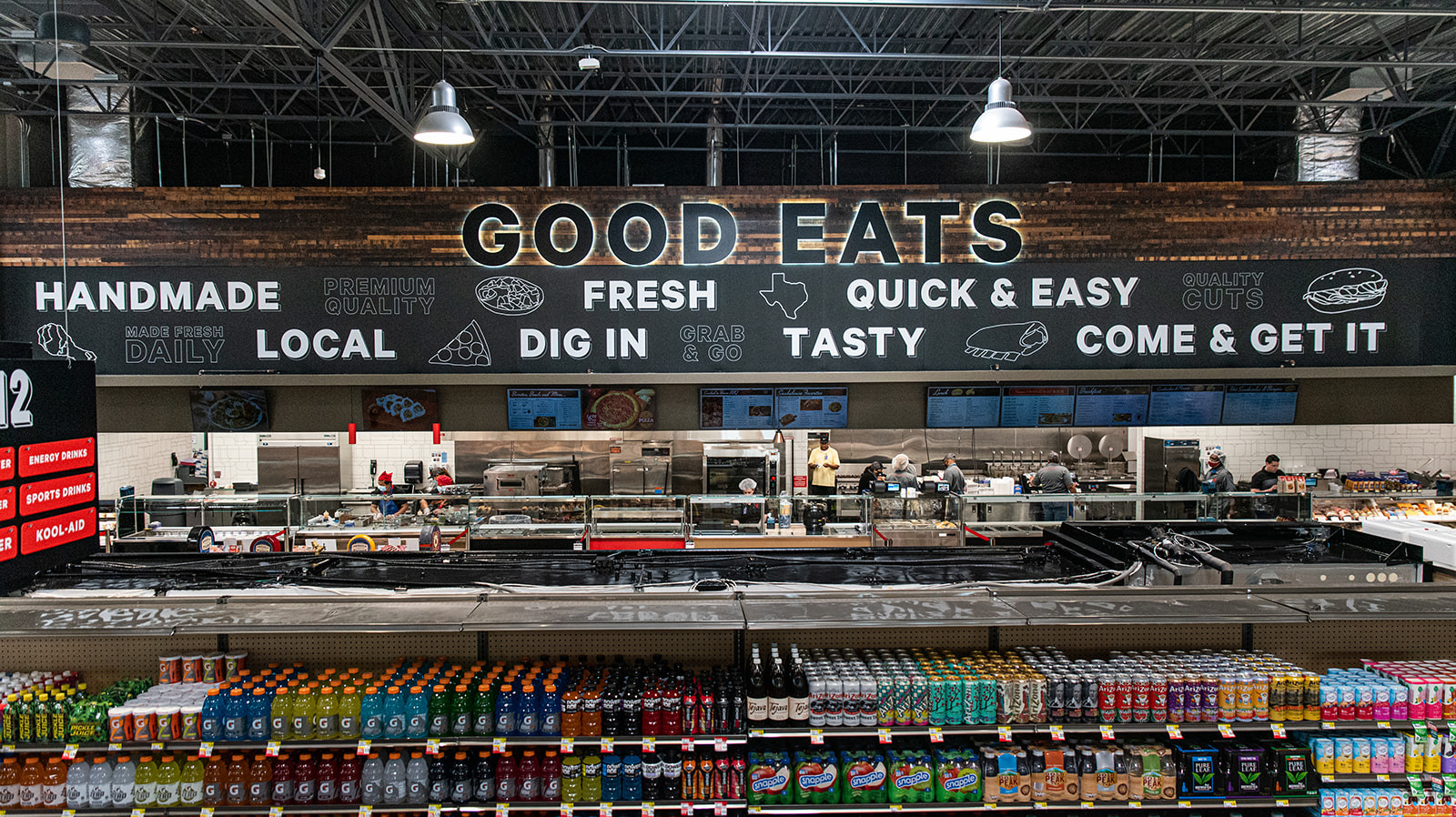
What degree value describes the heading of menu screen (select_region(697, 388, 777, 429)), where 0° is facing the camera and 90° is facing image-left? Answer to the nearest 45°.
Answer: approximately 0°

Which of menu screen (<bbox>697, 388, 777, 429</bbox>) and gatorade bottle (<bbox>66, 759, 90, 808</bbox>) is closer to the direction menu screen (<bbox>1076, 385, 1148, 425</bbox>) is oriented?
the gatorade bottle

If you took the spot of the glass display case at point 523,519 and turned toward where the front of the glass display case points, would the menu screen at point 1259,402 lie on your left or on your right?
on your left

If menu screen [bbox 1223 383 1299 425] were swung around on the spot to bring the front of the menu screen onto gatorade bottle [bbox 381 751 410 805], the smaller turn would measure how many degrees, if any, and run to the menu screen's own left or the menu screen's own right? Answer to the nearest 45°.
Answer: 0° — it already faces it

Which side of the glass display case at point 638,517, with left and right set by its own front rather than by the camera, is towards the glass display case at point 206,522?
right

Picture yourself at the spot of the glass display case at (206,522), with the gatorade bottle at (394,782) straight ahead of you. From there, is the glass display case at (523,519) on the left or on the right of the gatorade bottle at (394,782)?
left

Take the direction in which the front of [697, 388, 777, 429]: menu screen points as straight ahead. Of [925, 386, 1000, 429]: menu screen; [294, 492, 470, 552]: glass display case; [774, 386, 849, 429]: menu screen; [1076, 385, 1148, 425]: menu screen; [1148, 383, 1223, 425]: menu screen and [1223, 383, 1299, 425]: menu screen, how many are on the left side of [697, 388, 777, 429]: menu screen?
5

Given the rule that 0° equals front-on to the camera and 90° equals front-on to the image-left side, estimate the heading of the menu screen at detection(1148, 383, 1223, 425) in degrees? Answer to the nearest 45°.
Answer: approximately 0°
